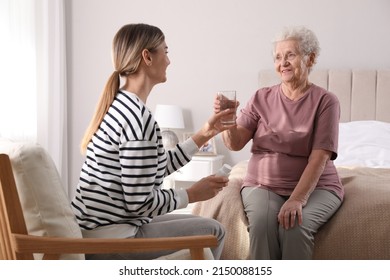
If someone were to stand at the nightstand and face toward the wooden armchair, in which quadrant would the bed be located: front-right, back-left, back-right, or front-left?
front-left

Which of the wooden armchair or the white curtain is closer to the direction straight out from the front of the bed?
the wooden armchair

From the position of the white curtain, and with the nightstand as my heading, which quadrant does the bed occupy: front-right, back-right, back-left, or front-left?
front-right

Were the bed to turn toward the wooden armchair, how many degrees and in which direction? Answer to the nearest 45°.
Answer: approximately 45° to its right

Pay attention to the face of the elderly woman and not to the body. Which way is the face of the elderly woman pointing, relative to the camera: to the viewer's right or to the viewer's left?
to the viewer's left

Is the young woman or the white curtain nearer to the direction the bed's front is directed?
the young woman

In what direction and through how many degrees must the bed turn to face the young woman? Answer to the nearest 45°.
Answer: approximately 45° to its right

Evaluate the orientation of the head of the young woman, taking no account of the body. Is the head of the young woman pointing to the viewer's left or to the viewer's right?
to the viewer's right

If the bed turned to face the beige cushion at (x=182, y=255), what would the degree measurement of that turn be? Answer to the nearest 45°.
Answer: approximately 45° to its right

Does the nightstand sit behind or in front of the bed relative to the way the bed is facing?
behind

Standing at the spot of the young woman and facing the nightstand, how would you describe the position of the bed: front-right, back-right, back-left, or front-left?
front-right

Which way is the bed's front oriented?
toward the camera
